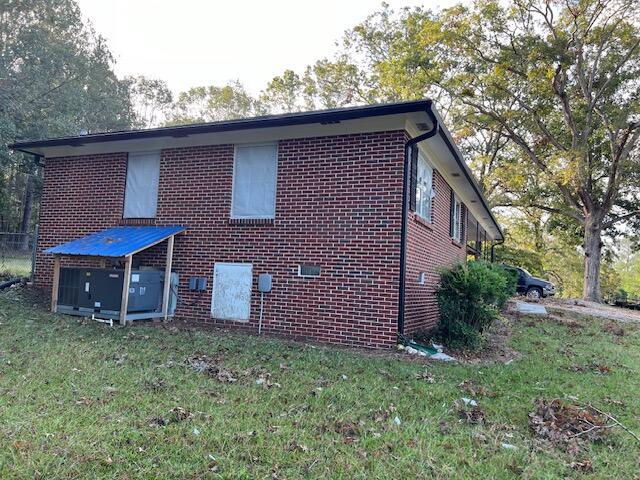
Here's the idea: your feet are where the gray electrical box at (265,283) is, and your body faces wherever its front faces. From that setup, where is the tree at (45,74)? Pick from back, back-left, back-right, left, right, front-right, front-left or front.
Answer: back-right

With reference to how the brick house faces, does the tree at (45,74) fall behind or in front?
behind

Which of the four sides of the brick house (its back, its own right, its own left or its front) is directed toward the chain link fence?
back

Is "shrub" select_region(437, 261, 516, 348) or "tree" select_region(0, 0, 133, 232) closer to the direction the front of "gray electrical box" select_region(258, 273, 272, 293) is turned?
the shrub

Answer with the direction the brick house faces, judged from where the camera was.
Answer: facing the viewer and to the right of the viewer

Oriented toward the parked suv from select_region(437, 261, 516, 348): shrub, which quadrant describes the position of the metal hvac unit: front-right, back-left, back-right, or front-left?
back-left

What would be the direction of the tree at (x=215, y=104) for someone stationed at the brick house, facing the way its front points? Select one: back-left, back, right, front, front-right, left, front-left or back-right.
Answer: back-left

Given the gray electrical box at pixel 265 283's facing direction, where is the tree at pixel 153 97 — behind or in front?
behind

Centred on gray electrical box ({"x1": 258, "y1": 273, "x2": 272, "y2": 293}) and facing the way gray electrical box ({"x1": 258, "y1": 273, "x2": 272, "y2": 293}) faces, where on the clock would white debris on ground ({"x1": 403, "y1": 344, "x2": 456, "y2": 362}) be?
The white debris on ground is roughly at 10 o'clock from the gray electrical box.

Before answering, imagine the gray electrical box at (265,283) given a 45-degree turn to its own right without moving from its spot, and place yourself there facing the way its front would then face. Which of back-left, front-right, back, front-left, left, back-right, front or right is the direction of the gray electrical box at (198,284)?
right

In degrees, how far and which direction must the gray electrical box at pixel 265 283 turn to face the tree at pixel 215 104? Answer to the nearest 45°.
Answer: approximately 180°

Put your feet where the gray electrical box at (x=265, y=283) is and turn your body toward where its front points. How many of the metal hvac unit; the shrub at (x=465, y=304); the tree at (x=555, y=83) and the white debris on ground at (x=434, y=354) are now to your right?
1

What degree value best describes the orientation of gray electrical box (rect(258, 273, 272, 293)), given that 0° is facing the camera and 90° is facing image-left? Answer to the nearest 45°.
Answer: approximately 0°
